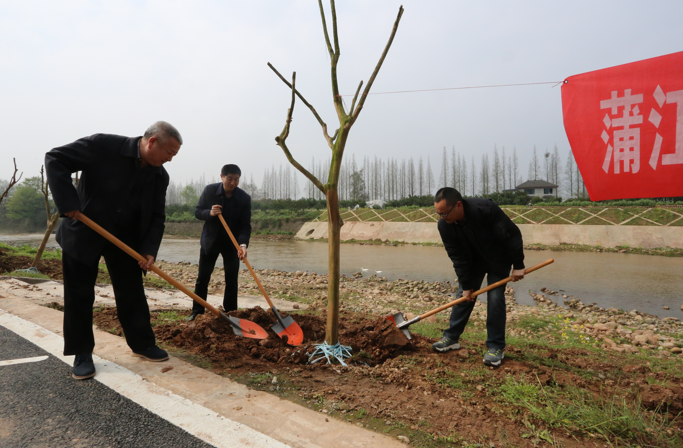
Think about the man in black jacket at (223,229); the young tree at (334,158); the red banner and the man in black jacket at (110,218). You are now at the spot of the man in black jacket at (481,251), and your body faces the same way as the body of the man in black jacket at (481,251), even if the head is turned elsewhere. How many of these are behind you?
1

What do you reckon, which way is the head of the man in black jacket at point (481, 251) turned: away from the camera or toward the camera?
toward the camera

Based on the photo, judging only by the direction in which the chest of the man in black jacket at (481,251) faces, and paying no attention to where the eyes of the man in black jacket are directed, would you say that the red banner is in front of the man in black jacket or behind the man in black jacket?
behind

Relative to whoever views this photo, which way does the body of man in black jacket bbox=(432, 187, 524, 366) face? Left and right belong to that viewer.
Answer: facing the viewer and to the left of the viewer

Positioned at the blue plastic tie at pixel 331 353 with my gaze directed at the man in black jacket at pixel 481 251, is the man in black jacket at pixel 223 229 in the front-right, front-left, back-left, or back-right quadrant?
back-left

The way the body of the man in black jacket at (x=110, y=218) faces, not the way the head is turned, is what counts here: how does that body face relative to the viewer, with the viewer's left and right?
facing the viewer and to the right of the viewer

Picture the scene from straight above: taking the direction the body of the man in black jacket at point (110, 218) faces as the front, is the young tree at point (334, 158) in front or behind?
in front

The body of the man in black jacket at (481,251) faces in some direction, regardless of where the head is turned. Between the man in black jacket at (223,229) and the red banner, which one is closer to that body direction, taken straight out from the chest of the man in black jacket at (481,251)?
the man in black jacket

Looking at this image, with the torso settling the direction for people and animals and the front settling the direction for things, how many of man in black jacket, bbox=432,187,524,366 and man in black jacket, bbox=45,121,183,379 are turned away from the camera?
0

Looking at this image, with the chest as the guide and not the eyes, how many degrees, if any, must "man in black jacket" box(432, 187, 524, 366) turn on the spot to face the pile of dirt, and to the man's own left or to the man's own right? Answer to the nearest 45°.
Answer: approximately 45° to the man's own right

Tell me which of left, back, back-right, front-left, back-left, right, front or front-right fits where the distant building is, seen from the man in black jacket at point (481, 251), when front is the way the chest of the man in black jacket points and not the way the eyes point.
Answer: back-right

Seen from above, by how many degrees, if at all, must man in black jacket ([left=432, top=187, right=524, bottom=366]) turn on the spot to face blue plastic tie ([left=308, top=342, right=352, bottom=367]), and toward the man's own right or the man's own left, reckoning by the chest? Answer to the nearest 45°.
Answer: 0° — they already face it
